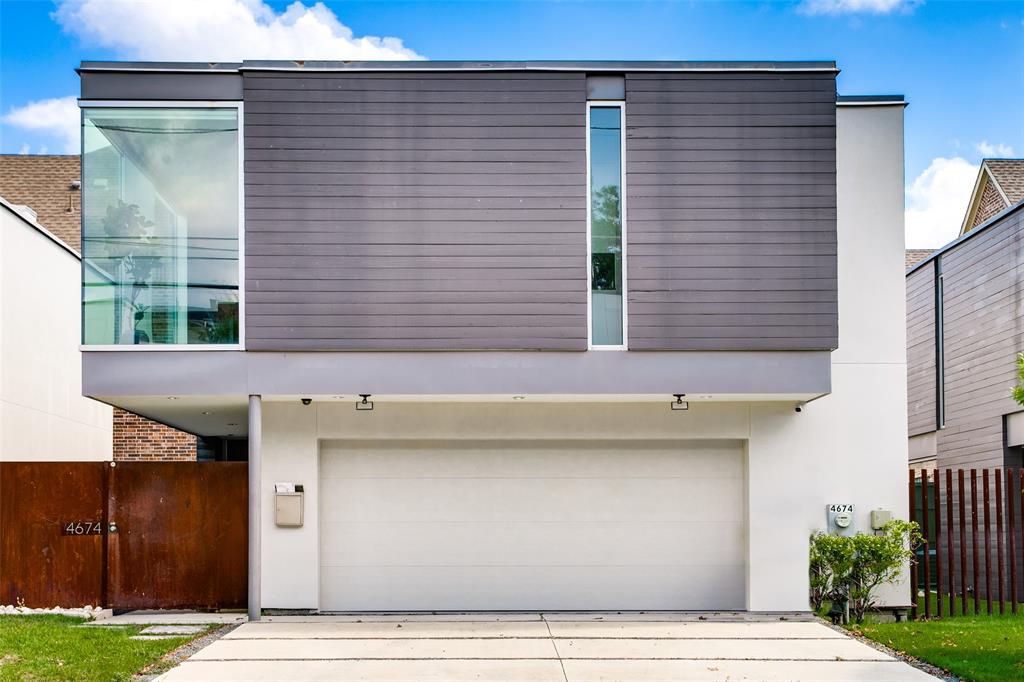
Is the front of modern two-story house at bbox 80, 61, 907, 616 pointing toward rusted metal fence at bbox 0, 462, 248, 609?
no

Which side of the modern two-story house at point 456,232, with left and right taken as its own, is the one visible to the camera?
front

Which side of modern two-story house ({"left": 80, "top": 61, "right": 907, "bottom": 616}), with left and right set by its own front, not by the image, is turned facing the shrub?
left

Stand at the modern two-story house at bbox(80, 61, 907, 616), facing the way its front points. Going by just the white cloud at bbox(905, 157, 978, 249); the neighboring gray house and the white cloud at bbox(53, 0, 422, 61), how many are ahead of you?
0

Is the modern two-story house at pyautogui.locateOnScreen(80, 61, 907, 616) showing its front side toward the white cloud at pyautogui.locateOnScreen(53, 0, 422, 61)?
no
